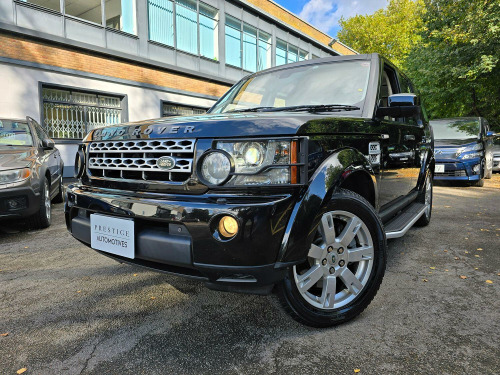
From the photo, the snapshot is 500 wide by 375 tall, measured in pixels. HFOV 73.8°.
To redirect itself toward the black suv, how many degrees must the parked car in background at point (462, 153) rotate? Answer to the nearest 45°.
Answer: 0° — it already faces it

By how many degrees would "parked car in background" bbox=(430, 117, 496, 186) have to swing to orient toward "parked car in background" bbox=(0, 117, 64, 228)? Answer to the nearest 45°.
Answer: approximately 45° to its right

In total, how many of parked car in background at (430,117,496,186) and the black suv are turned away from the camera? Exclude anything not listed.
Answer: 0

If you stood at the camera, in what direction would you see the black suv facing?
facing the viewer and to the left of the viewer

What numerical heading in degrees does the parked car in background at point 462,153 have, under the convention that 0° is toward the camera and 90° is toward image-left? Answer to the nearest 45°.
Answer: approximately 0°

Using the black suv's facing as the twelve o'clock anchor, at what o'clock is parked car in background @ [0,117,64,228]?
The parked car in background is roughly at 3 o'clock from the black suv.

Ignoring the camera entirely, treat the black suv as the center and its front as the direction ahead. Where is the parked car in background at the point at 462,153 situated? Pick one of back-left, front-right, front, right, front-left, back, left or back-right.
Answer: back
